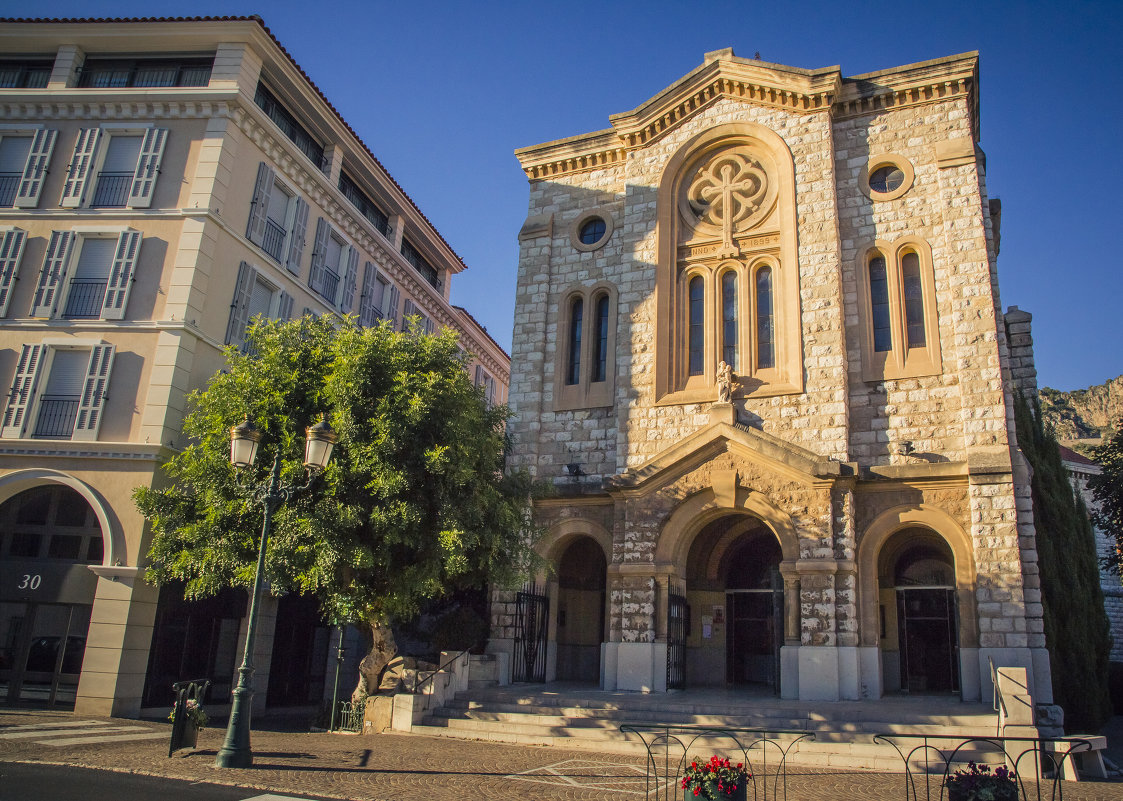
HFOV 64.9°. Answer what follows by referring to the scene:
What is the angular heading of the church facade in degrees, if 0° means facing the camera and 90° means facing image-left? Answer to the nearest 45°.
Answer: approximately 0°

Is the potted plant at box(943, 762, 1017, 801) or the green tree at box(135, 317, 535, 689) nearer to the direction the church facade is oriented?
the potted plant

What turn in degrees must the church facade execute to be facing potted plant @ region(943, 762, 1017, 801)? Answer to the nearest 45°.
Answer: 0° — it already faces it

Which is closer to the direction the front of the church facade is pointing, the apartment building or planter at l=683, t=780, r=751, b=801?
the planter

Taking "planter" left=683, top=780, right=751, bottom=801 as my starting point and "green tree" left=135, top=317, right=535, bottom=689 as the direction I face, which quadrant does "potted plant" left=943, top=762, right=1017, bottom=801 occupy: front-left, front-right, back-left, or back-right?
back-right

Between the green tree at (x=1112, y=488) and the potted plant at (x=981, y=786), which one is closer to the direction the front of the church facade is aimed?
the potted plant

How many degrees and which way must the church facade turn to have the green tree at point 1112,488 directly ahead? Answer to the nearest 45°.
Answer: approximately 135° to its left
